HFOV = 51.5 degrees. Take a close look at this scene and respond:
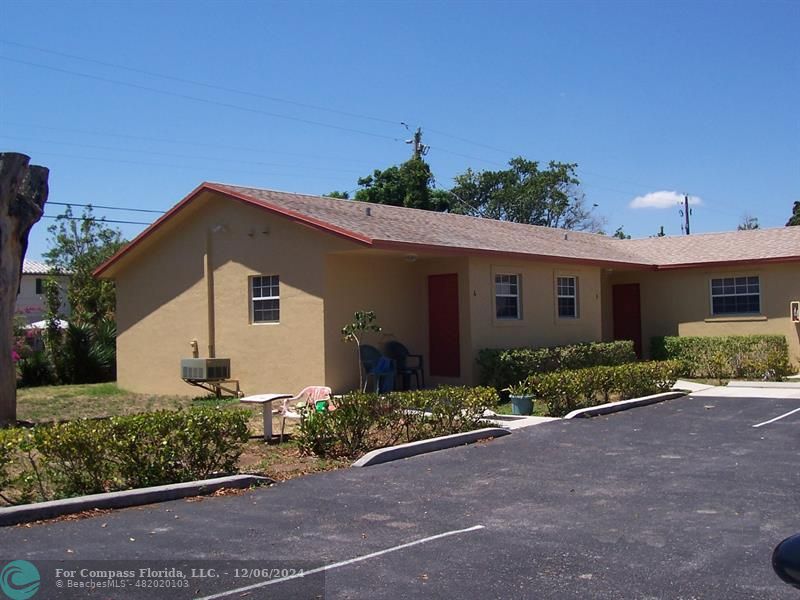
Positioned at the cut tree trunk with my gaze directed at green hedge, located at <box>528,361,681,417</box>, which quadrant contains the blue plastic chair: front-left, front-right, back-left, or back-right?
front-left

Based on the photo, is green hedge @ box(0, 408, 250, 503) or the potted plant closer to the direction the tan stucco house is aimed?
the potted plant

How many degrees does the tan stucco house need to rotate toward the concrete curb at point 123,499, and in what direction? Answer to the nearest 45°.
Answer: approximately 45° to its right

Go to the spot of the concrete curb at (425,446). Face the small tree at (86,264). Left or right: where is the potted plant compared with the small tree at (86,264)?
right

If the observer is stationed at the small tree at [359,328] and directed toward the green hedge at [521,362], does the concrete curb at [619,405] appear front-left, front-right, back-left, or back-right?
front-right

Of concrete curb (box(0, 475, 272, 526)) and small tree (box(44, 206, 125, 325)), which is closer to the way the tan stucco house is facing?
the concrete curb

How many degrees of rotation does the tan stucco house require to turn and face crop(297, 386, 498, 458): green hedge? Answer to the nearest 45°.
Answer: approximately 45° to its right

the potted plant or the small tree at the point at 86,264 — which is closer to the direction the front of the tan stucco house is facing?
the potted plant

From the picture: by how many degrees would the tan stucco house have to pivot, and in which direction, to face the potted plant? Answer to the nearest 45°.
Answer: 0° — it already faces it

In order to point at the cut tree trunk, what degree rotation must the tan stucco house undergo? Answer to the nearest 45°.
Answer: approximately 90° to its right

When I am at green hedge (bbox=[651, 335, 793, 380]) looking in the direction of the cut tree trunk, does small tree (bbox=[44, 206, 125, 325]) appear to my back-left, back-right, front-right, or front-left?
front-right

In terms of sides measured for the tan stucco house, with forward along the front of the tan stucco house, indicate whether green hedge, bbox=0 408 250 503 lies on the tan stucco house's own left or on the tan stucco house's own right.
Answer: on the tan stucco house's own right

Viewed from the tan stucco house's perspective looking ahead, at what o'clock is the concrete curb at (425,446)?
The concrete curb is roughly at 1 o'clock from the tan stucco house.

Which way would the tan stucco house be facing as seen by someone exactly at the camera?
facing the viewer and to the right of the viewer

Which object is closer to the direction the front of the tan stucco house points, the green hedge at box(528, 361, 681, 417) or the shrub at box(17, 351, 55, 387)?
the green hedge
